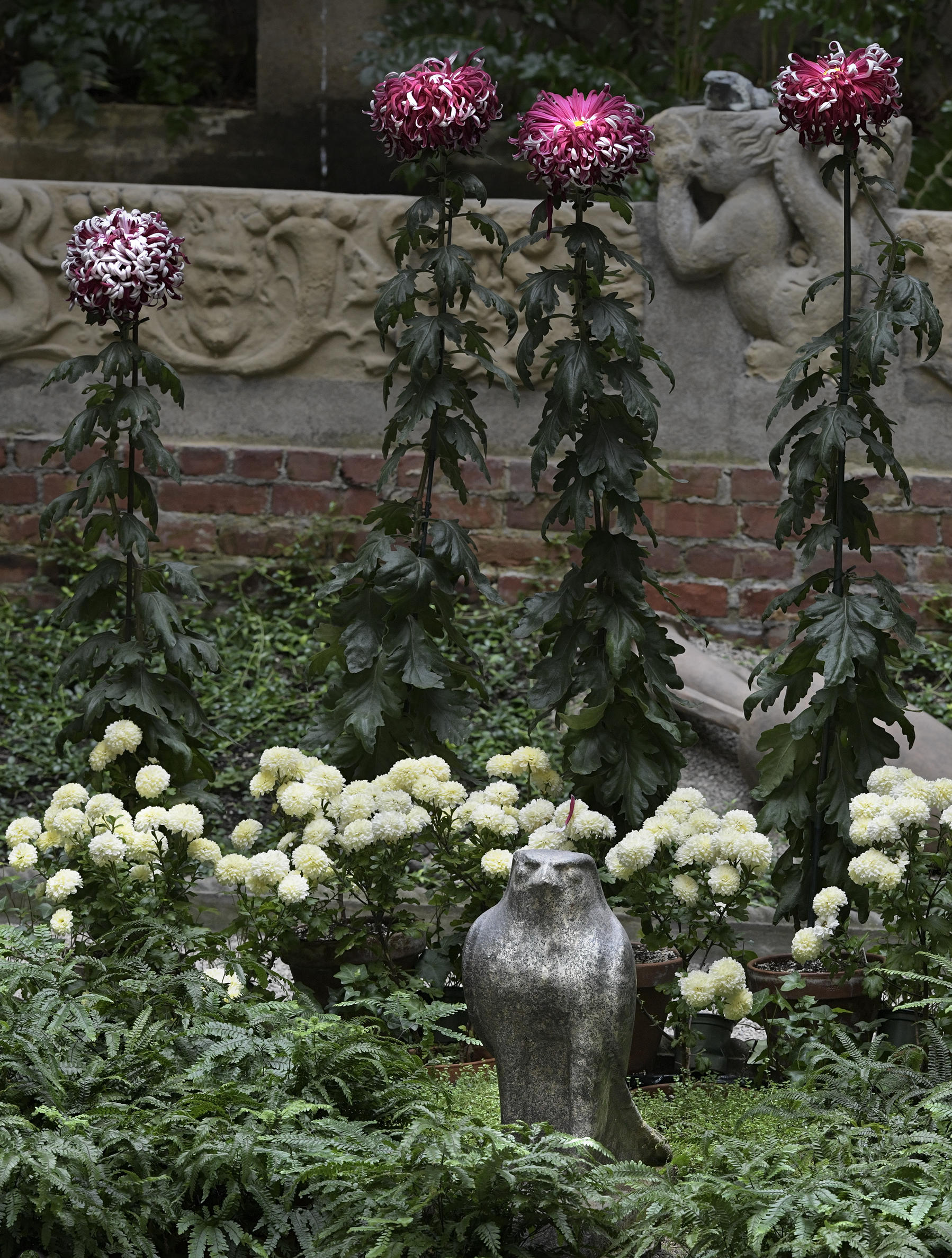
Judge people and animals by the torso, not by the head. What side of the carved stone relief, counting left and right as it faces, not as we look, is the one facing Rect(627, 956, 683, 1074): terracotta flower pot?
front

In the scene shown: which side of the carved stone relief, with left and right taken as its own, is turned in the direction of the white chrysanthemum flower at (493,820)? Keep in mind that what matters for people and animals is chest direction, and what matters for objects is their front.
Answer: front

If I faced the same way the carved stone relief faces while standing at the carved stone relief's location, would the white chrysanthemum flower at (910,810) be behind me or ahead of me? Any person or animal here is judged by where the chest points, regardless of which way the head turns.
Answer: ahead

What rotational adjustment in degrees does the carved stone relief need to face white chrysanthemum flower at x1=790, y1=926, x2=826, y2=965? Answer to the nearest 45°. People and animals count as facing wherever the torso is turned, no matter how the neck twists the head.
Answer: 0° — it already faces it

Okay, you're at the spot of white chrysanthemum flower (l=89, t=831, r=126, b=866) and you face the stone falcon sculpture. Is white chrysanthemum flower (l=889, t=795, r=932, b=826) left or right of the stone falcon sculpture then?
left

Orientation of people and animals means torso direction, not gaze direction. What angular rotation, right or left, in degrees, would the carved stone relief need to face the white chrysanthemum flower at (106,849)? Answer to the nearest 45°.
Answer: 0° — it already faces it

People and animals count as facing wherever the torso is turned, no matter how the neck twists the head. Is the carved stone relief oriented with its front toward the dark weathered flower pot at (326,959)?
yes

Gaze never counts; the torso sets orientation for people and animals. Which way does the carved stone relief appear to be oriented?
toward the camera

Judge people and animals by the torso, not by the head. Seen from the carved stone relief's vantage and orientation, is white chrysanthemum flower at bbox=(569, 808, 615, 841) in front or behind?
in front

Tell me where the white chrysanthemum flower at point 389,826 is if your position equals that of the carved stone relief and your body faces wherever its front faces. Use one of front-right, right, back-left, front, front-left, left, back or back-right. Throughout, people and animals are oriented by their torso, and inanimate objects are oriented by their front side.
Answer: front

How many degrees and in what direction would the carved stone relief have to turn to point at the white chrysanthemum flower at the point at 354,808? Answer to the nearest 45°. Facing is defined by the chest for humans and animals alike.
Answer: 0° — it already faces it
